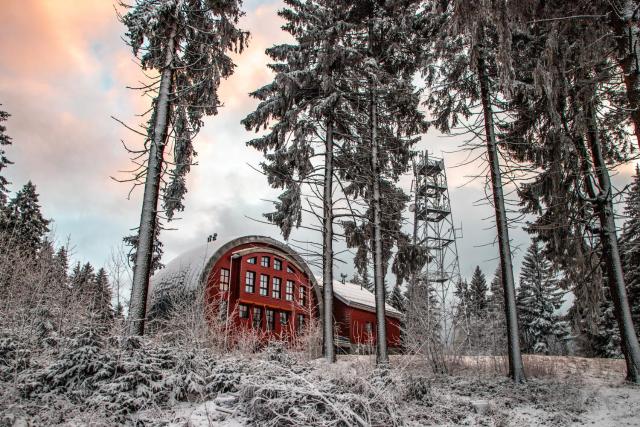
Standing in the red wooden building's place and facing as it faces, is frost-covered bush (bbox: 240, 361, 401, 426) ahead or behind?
ahead

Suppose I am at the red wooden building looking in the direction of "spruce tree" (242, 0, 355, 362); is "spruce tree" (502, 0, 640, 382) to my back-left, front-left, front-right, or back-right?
front-left

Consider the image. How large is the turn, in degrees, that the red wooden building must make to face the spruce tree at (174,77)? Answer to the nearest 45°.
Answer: approximately 45° to its right

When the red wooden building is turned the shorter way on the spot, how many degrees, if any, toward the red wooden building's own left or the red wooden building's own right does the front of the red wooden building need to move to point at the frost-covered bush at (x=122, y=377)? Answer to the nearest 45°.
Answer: approximately 45° to the red wooden building's own right

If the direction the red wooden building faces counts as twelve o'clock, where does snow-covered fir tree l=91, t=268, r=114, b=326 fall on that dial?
The snow-covered fir tree is roughly at 3 o'clock from the red wooden building.

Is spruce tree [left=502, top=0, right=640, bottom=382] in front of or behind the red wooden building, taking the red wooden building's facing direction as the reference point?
in front

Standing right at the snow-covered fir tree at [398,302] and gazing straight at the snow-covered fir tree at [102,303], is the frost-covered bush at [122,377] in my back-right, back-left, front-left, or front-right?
front-left
